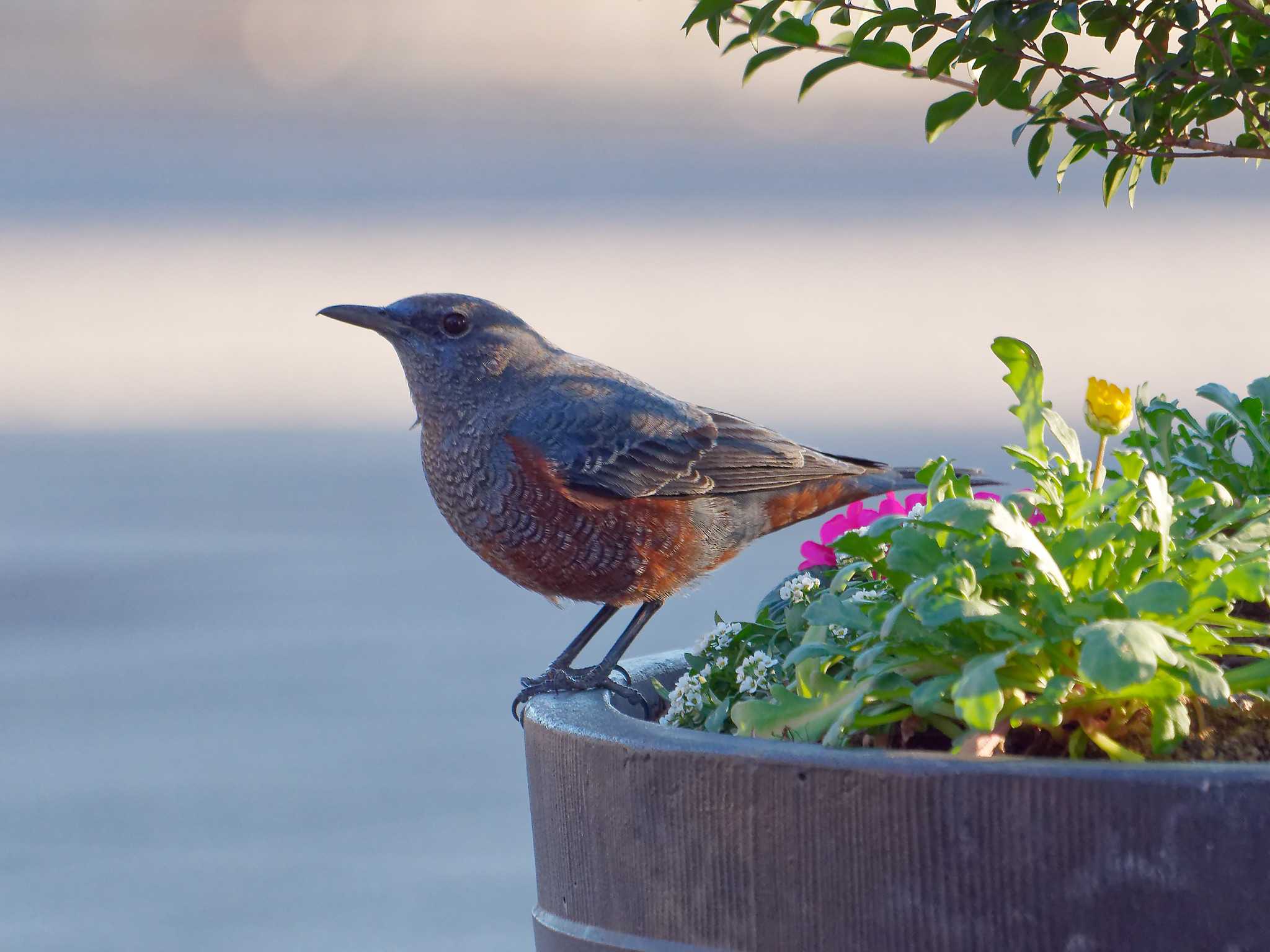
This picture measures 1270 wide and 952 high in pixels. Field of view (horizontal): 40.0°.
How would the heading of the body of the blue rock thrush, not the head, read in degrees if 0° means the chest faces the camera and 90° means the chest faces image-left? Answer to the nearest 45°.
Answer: approximately 90°
